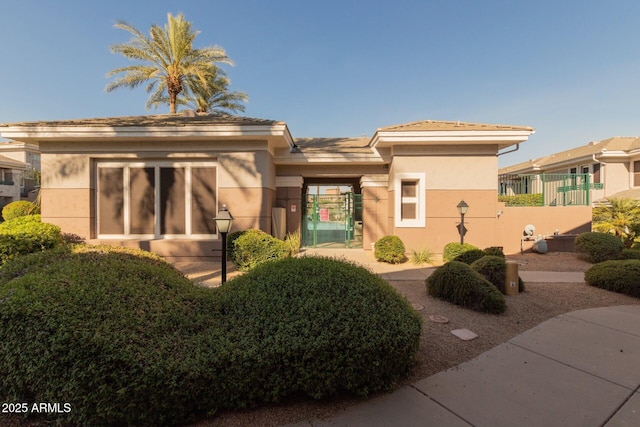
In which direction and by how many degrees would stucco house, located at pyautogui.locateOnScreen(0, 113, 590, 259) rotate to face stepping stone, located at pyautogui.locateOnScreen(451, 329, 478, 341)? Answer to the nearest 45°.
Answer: approximately 45° to its left

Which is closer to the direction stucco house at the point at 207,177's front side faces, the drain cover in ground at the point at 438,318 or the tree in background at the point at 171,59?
the drain cover in ground

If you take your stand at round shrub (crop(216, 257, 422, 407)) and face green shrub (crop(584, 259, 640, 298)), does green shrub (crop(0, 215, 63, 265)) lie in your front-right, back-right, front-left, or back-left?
back-left

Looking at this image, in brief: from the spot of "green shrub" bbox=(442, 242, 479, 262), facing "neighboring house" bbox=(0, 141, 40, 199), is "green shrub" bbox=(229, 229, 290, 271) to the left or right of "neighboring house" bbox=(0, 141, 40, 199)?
left

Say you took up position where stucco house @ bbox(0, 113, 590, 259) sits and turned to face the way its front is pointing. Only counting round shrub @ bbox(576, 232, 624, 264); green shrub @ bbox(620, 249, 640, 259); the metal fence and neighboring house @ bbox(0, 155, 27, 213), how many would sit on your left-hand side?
3

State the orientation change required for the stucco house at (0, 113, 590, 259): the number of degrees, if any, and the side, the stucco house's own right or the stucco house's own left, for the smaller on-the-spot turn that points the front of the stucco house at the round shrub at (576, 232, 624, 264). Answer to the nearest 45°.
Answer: approximately 90° to the stucco house's own left

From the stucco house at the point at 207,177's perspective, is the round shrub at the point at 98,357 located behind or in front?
in front

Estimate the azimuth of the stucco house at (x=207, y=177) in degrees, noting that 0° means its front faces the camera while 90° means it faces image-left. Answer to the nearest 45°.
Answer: approximately 0°

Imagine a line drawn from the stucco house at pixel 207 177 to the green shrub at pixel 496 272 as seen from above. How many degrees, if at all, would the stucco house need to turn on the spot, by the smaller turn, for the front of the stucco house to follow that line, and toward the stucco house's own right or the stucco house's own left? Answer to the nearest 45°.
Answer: approximately 45° to the stucco house's own left

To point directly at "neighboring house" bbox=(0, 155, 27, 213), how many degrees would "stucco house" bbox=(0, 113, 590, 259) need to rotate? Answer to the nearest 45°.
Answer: approximately 135° to its right

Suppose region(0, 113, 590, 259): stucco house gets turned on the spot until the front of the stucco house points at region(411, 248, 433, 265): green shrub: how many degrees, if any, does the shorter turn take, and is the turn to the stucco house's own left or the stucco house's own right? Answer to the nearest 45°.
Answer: approximately 90° to the stucco house's own left

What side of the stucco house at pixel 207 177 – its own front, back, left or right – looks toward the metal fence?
left

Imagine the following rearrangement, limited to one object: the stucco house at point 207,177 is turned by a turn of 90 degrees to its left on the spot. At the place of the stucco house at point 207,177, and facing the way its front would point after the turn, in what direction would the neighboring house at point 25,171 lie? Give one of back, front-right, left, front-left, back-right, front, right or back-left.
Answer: back-left
